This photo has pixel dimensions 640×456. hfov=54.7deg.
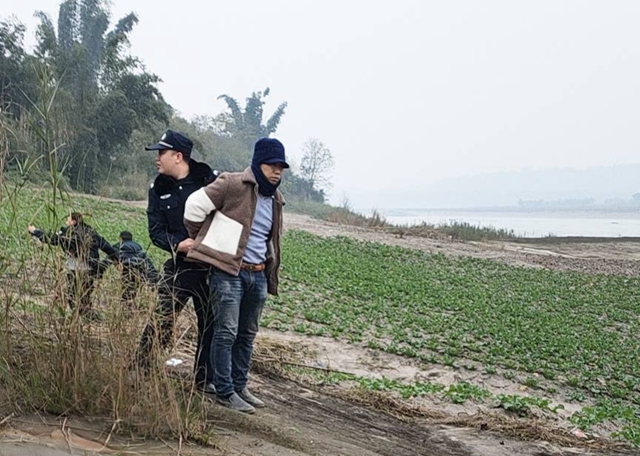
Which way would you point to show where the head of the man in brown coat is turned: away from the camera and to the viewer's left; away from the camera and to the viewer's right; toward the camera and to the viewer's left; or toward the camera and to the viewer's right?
toward the camera and to the viewer's right

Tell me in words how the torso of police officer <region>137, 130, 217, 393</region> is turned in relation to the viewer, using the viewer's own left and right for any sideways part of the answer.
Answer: facing the viewer and to the left of the viewer

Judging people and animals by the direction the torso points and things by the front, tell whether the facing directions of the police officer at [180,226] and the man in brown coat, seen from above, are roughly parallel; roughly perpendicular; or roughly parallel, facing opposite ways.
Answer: roughly perpendicular

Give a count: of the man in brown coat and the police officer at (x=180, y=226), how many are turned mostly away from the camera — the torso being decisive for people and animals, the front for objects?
0

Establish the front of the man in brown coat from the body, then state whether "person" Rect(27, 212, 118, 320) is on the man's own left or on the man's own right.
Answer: on the man's own right

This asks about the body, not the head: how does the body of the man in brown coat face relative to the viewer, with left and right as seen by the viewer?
facing the viewer and to the right of the viewer

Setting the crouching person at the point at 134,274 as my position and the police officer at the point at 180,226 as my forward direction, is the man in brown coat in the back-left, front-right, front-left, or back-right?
front-left
